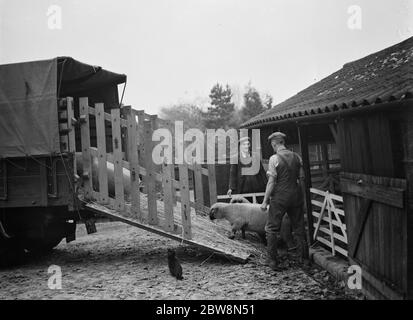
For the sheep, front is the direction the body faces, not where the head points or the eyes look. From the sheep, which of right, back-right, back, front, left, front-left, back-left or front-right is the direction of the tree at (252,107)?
right

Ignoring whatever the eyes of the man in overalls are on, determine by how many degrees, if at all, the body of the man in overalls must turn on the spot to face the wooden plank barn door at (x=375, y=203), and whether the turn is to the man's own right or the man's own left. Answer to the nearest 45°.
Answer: approximately 180°

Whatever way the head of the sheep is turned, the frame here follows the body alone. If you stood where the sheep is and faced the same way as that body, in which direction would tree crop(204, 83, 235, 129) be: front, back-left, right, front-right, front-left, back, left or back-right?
right

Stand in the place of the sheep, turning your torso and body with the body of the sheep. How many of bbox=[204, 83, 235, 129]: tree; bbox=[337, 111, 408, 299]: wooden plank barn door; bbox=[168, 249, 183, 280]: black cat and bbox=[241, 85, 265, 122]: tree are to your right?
2

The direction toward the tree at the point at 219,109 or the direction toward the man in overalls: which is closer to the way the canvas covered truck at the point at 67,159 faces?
the tree

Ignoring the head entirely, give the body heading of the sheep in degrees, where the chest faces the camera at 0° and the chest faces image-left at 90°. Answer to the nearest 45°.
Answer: approximately 90°

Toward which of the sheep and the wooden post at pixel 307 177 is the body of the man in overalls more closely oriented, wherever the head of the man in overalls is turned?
the sheep

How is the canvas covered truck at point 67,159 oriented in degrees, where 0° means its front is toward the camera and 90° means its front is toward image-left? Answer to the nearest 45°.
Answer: approximately 135°

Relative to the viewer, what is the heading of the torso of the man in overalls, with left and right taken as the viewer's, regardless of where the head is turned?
facing away from the viewer and to the left of the viewer

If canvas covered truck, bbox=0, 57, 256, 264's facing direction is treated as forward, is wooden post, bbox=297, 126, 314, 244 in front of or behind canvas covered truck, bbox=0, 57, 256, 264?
behind

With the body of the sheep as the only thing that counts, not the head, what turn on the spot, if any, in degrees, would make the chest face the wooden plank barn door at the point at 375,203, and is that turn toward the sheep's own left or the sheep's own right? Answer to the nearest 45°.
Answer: approximately 135° to the sheep's own left

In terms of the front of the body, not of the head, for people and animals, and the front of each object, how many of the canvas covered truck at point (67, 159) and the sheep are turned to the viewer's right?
0

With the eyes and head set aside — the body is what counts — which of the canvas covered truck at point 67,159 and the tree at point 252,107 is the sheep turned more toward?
the canvas covered truck
